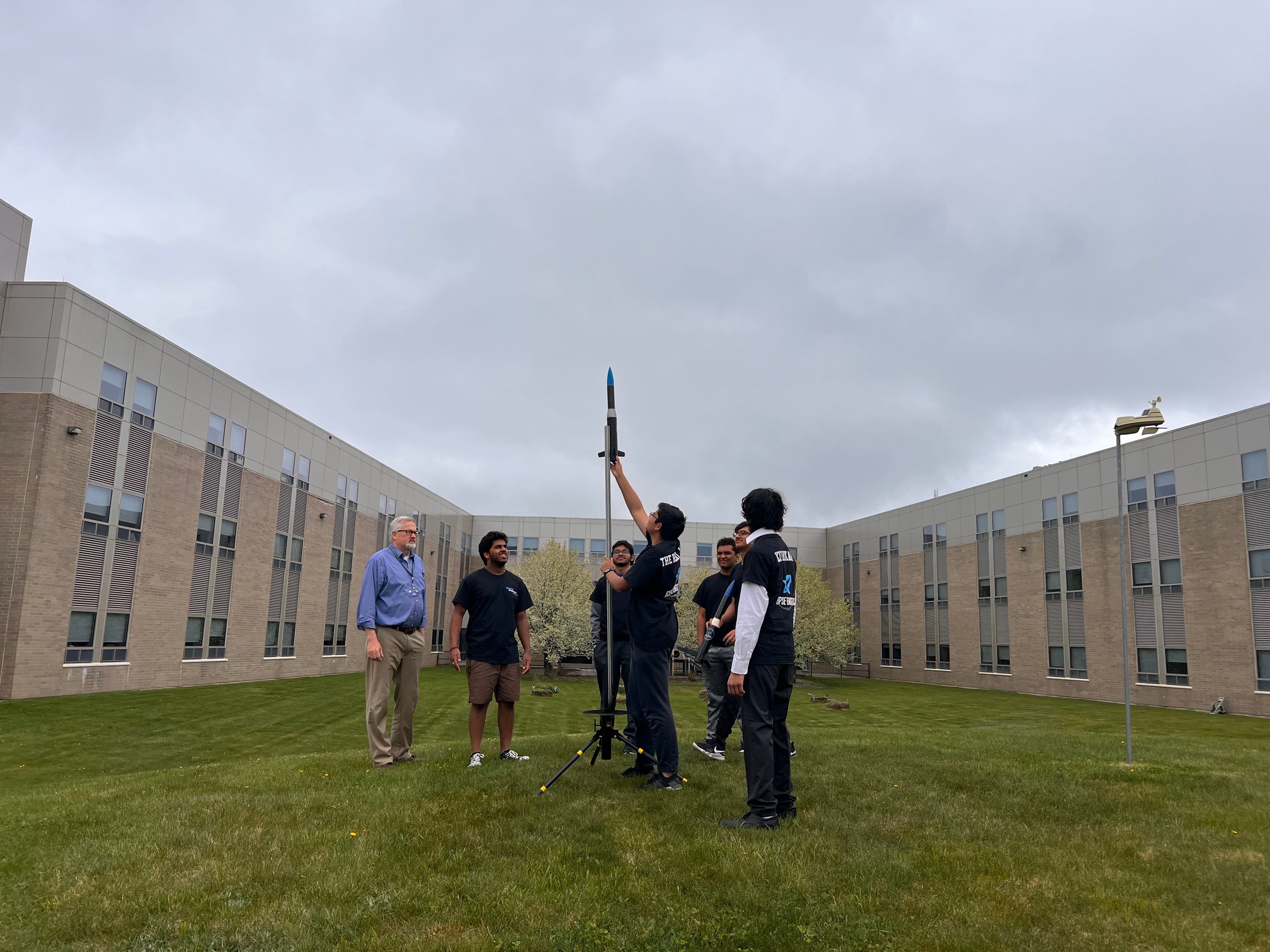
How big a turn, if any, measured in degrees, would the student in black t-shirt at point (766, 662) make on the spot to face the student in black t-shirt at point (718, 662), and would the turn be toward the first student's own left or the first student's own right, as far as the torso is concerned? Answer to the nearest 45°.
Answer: approximately 45° to the first student's own right

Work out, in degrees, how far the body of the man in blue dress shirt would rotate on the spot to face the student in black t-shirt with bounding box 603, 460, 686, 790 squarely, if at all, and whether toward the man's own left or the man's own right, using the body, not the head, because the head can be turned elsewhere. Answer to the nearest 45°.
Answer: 0° — they already face them

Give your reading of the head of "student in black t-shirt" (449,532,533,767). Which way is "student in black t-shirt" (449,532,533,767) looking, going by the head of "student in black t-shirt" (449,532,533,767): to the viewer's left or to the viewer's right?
to the viewer's right

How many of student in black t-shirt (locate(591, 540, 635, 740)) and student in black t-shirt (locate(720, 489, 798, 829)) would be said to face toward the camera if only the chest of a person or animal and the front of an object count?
1

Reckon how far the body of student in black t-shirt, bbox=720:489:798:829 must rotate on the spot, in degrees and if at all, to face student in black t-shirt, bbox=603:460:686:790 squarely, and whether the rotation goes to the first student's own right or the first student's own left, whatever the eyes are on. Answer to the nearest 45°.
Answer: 0° — they already face them

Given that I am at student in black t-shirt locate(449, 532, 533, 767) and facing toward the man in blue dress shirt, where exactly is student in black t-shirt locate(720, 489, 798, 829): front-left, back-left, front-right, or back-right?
back-left

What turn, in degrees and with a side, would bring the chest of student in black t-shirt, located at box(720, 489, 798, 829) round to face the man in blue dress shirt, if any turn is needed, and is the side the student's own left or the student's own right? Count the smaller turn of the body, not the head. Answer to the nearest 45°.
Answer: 0° — they already face them
